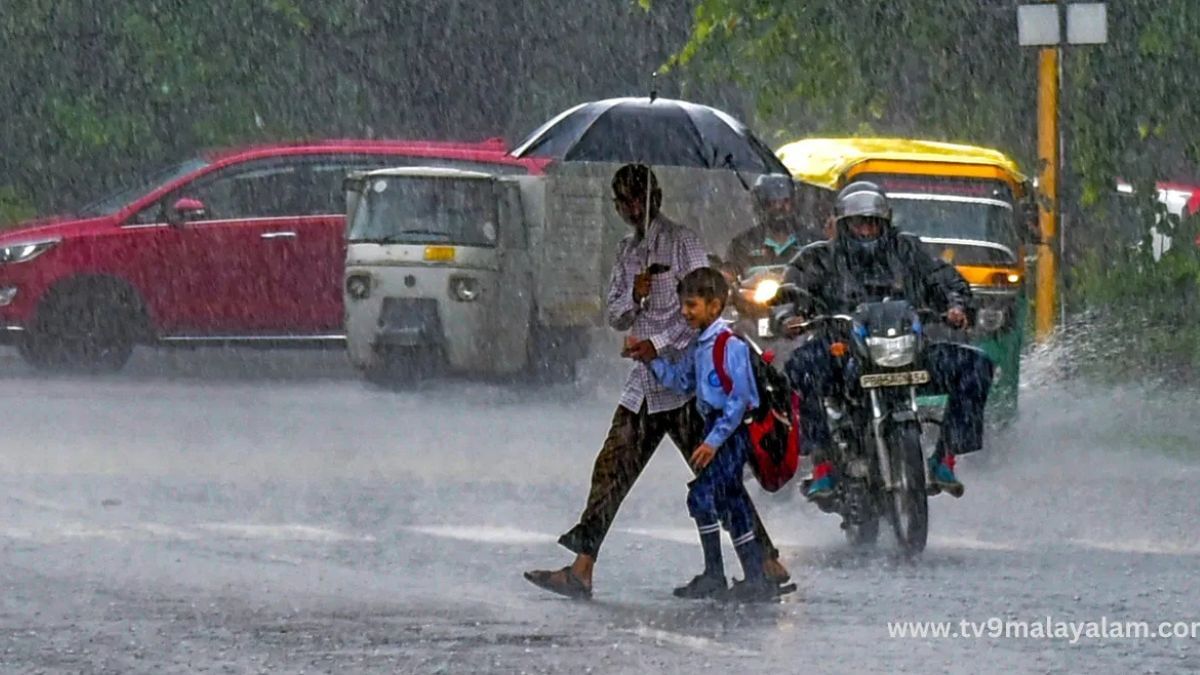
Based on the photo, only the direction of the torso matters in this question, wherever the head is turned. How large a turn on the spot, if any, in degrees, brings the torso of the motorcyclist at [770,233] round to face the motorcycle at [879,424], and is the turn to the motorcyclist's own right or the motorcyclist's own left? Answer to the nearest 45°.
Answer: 0° — they already face it

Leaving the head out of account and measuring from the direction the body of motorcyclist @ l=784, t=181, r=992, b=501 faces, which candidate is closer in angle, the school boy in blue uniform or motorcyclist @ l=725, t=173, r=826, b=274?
the school boy in blue uniform

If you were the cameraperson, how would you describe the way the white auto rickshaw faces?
facing the viewer and to the left of the viewer

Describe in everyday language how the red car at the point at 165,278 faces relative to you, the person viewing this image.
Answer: facing to the left of the viewer

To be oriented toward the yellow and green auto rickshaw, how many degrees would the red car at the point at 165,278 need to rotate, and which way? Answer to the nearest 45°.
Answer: approximately 135° to its left

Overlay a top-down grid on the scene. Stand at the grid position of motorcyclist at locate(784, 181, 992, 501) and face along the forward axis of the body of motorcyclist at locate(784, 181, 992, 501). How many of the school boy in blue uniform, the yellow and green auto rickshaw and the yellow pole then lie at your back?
2

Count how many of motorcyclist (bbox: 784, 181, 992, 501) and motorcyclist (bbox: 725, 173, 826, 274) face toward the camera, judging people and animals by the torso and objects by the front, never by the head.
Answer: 2

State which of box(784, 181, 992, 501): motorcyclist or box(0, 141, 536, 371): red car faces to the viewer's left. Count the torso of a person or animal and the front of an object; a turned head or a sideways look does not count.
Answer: the red car

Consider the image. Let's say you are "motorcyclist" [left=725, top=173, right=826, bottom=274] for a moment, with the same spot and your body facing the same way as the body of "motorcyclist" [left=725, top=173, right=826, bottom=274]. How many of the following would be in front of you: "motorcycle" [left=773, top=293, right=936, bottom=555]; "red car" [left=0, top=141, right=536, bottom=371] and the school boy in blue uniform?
2

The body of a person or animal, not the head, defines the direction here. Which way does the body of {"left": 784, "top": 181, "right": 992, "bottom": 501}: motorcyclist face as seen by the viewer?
toward the camera

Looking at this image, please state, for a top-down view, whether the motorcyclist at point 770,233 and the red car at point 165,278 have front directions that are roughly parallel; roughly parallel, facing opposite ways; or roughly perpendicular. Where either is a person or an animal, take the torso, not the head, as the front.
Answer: roughly perpendicular

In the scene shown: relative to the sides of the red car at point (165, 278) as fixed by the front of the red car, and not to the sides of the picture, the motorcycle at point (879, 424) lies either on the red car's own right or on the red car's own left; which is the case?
on the red car's own left

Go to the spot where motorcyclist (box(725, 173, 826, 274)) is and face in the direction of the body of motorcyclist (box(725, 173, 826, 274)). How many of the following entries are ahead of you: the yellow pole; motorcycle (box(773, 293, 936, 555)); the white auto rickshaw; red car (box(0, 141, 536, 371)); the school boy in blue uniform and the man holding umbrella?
3
